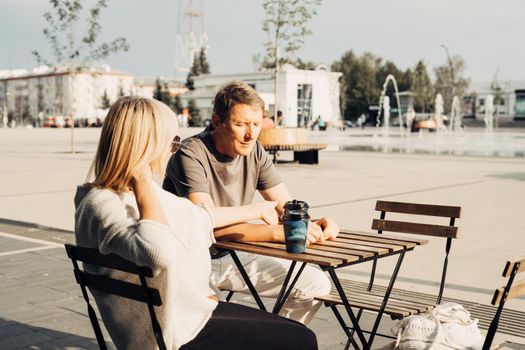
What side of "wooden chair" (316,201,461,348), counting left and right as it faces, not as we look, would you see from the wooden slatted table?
front

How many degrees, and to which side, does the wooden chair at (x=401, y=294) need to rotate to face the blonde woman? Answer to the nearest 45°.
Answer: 0° — it already faces them

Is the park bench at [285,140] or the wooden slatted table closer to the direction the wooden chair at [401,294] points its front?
the wooden slatted table

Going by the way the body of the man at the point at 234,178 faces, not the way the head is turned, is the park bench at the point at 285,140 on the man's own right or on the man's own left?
on the man's own left

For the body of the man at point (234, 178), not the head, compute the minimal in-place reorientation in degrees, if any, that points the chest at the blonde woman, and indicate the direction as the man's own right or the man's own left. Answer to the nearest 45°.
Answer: approximately 45° to the man's own right

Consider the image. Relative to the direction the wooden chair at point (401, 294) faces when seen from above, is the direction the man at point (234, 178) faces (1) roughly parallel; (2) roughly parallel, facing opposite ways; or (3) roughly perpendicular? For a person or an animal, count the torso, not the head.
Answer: roughly perpendicular

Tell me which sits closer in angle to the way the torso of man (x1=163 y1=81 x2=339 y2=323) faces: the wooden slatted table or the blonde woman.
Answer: the wooden slatted table

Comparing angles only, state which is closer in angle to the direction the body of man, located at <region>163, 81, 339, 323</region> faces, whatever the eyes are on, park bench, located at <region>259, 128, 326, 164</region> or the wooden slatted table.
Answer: the wooden slatted table

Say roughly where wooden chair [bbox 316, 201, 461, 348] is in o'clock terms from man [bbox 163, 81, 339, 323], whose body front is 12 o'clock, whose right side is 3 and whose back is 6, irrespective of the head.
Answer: The wooden chair is roughly at 10 o'clock from the man.

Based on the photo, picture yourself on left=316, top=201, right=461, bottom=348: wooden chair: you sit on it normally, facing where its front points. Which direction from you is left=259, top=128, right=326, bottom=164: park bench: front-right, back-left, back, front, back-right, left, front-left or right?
back-right

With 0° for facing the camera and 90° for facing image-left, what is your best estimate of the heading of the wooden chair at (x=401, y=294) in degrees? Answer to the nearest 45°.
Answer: approximately 45°

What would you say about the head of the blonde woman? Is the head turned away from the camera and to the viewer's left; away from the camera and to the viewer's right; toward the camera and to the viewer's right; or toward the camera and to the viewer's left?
away from the camera and to the viewer's right
